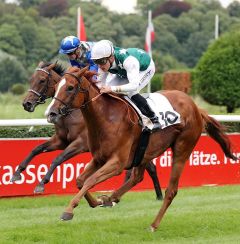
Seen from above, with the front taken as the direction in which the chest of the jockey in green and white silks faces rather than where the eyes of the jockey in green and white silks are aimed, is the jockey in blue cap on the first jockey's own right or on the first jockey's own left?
on the first jockey's own right

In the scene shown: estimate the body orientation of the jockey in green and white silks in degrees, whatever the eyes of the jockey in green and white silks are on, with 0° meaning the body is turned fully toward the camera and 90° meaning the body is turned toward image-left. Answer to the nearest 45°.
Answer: approximately 45°

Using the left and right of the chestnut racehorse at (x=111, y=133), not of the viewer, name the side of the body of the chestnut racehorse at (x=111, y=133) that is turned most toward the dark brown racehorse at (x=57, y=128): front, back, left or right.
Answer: right

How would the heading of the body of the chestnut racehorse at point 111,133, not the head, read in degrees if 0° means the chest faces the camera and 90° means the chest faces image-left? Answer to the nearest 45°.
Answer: approximately 45°

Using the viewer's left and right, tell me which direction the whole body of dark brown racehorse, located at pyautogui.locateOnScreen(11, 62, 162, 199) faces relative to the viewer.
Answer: facing the viewer and to the left of the viewer

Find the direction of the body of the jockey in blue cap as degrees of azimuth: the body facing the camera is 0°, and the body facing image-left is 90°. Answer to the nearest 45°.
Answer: approximately 45°
